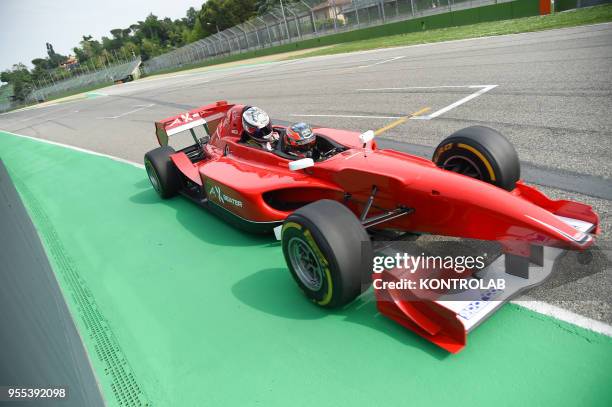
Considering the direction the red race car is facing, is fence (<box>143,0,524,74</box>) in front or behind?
behind

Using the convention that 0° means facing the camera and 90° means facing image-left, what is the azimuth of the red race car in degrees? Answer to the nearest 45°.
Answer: approximately 315°
